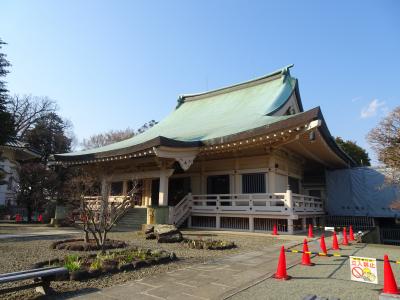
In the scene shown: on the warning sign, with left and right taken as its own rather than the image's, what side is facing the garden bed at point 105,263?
right

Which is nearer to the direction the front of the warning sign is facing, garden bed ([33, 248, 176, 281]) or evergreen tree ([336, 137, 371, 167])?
the garden bed

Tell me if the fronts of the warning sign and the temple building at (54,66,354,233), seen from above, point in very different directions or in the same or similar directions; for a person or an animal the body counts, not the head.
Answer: same or similar directions

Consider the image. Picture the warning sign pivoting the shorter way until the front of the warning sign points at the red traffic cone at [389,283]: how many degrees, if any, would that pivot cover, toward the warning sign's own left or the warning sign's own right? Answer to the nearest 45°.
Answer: approximately 45° to the warning sign's own left

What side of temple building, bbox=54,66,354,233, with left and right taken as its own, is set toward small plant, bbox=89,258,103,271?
front

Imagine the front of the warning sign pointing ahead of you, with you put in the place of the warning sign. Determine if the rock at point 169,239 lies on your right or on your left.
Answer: on your right

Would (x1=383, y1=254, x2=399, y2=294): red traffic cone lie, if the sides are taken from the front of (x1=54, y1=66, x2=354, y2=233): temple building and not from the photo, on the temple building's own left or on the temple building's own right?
on the temple building's own left

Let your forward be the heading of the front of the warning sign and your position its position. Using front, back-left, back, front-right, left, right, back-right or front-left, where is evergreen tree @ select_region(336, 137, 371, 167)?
back

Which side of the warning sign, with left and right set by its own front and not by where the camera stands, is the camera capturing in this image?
front

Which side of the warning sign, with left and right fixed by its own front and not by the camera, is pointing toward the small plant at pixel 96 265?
right

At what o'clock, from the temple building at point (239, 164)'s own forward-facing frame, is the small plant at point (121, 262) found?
The small plant is roughly at 11 o'clock from the temple building.

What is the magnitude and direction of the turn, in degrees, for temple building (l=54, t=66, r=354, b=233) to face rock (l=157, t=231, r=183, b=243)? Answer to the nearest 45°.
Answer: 0° — it already faces it

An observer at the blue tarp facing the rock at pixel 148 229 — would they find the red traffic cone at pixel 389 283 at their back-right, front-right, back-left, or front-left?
front-left

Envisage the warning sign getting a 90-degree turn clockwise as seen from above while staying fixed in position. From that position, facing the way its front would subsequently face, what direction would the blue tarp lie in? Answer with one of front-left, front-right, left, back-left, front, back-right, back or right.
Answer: right

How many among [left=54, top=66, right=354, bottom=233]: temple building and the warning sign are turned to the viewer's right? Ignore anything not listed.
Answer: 0

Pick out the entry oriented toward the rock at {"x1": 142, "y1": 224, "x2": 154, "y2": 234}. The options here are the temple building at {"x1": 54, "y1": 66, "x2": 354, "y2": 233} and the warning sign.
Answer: the temple building
